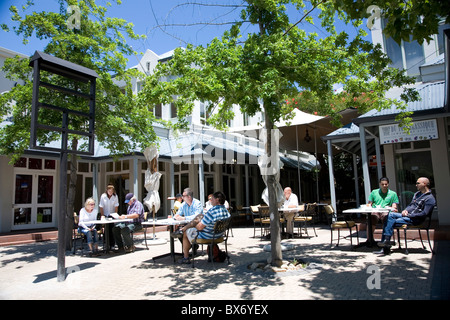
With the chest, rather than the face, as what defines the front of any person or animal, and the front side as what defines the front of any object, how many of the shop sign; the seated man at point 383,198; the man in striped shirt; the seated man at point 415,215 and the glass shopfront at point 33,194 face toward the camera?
3

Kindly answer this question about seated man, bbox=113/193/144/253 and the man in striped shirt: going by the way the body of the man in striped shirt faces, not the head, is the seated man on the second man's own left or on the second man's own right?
on the second man's own right

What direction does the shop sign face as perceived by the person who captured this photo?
facing the viewer

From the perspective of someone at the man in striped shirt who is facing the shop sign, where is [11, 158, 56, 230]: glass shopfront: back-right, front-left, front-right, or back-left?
back-left

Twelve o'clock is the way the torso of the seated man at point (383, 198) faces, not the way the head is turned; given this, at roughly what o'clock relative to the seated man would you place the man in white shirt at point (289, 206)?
The man in white shirt is roughly at 4 o'clock from the seated man.

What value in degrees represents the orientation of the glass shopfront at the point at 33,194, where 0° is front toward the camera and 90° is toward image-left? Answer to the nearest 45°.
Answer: approximately 0°

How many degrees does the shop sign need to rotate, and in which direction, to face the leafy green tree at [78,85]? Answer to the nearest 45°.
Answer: approximately 45° to its right

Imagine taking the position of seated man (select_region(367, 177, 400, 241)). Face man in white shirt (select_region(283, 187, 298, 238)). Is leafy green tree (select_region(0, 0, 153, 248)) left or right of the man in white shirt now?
left

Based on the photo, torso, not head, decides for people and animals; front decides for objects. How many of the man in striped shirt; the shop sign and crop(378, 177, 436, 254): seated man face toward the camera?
1

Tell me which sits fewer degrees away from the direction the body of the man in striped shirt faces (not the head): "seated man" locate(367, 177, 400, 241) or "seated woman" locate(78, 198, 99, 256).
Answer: the seated woman

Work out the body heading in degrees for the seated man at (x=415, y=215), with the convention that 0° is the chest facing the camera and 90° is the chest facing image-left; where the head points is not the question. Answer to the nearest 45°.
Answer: approximately 90°

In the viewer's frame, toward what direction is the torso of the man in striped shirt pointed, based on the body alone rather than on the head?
to the viewer's left

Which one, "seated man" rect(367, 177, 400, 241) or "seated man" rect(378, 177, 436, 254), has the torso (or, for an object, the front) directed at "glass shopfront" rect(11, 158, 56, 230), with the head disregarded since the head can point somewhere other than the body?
"seated man" rect(378, 177, 436, 254)

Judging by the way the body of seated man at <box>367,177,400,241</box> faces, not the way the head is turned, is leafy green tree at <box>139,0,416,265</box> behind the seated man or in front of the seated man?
in front

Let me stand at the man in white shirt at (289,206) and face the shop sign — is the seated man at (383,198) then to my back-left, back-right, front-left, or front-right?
front-right

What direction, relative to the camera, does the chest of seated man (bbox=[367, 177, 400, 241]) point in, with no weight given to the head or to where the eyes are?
toward the camera
